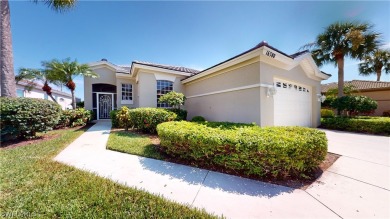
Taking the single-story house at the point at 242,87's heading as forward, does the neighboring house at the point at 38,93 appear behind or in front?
behind

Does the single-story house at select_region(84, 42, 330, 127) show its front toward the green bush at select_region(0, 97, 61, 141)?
no

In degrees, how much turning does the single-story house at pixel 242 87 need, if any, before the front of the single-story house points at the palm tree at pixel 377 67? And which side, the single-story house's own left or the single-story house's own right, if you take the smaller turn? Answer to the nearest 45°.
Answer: approximately 90° to the single-story house's own left

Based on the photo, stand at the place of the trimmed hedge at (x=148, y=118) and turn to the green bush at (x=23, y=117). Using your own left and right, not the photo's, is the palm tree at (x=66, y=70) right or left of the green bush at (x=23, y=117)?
right

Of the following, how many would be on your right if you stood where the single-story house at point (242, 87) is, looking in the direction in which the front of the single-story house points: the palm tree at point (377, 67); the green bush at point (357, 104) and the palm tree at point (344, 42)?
0

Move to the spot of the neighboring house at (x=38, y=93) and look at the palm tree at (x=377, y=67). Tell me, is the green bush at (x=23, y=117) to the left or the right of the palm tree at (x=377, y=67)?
right

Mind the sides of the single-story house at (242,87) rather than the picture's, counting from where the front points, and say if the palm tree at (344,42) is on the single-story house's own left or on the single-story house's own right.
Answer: on the single-story house's own left

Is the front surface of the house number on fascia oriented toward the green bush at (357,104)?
no

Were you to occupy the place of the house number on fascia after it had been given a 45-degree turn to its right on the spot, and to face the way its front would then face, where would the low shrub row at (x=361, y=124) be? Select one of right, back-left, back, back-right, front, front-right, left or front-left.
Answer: back-left

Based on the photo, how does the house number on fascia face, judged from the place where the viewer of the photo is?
facing the viewer and to the right of the viewer

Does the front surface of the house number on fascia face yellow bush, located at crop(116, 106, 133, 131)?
no

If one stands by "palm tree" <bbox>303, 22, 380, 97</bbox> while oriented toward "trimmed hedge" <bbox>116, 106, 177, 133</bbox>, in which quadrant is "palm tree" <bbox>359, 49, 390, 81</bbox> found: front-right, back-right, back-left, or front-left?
back-right

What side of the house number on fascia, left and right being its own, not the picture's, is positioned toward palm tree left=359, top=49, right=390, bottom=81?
left
